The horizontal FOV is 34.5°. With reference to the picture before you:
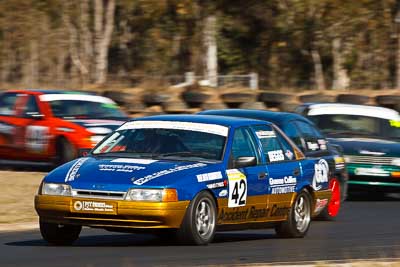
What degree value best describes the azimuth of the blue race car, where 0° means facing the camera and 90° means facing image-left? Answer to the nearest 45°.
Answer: approximately 45°

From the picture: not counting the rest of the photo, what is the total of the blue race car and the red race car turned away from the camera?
0

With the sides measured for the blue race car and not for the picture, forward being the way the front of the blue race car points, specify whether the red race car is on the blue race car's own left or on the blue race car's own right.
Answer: on the blue race car's own right

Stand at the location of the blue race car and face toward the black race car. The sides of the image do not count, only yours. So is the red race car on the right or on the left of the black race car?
left
